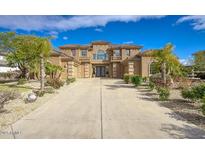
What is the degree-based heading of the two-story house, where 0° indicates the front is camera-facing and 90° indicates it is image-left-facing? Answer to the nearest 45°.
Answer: approximately 0°

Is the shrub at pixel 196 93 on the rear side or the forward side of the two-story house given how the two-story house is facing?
on the forward side

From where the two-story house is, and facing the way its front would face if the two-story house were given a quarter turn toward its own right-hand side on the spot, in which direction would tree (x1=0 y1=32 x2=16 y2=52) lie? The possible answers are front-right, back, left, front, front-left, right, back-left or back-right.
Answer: front-left

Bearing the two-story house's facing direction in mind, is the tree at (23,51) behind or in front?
in front

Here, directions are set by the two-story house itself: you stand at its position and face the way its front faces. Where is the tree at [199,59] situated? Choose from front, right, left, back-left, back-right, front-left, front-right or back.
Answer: left
